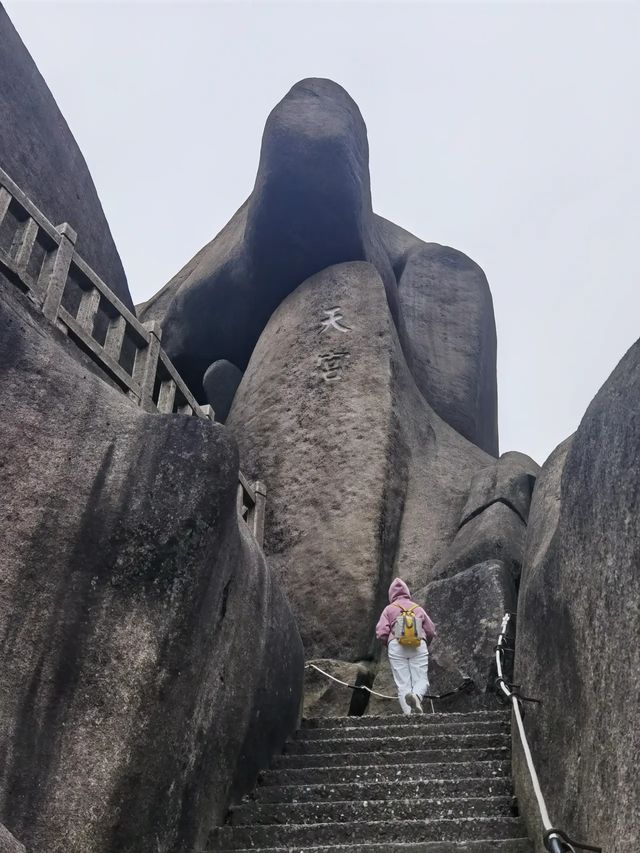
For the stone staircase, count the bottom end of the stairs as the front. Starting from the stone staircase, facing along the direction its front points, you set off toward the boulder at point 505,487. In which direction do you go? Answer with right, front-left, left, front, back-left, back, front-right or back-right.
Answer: back

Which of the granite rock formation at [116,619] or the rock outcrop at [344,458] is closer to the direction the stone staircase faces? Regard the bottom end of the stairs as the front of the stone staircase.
the granite rock formation

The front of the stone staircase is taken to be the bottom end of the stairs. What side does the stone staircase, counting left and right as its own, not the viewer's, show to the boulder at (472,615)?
back

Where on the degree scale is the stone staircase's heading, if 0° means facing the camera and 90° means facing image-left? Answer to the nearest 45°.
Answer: approximately 0°

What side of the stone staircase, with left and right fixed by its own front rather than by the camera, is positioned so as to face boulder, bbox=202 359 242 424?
back

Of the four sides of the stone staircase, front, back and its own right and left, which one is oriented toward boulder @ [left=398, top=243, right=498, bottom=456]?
back

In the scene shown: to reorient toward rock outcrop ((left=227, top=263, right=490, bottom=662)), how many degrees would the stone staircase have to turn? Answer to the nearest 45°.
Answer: approximately 180°

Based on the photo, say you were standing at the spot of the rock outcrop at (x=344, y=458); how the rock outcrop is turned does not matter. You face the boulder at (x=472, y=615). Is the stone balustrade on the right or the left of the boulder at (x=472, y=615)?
right

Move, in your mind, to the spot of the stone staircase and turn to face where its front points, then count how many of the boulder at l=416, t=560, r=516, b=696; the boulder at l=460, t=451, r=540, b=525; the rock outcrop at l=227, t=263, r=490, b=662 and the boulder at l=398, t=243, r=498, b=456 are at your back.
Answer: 4

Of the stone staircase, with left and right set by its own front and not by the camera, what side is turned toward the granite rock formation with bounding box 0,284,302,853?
right
